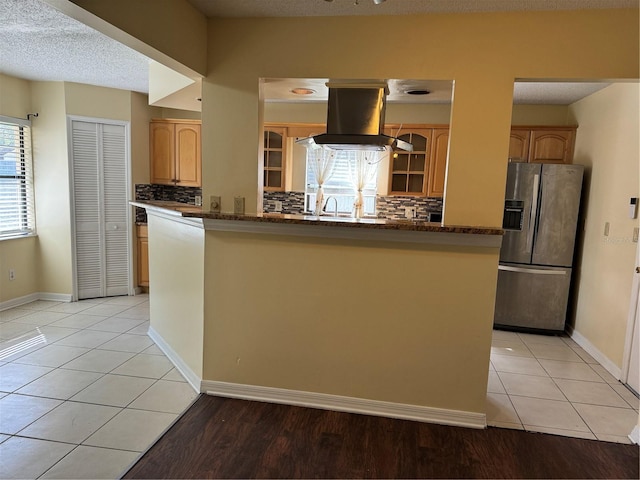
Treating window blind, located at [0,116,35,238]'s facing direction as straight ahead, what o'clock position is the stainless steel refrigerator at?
The stainless steel refrigerator is roughly at 12 o'clock from the window blind.

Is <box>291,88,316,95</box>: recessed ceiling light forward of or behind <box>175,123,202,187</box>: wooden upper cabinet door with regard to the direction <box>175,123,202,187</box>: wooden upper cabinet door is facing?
forward

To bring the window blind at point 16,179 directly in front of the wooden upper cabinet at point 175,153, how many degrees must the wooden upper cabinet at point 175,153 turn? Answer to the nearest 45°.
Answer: approximately 90° to its right

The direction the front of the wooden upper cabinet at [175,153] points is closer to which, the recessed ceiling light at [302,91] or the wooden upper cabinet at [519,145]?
the recessed ceiling light

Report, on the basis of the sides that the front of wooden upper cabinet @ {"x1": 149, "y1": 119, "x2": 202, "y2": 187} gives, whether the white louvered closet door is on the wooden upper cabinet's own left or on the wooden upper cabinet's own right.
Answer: on the wooden upper cabinet's own right

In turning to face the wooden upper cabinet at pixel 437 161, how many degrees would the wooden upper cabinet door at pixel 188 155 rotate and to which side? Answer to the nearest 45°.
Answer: approximately 45° to its left

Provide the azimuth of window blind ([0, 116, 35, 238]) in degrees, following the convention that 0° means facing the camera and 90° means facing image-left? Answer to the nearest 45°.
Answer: approximately 315°
